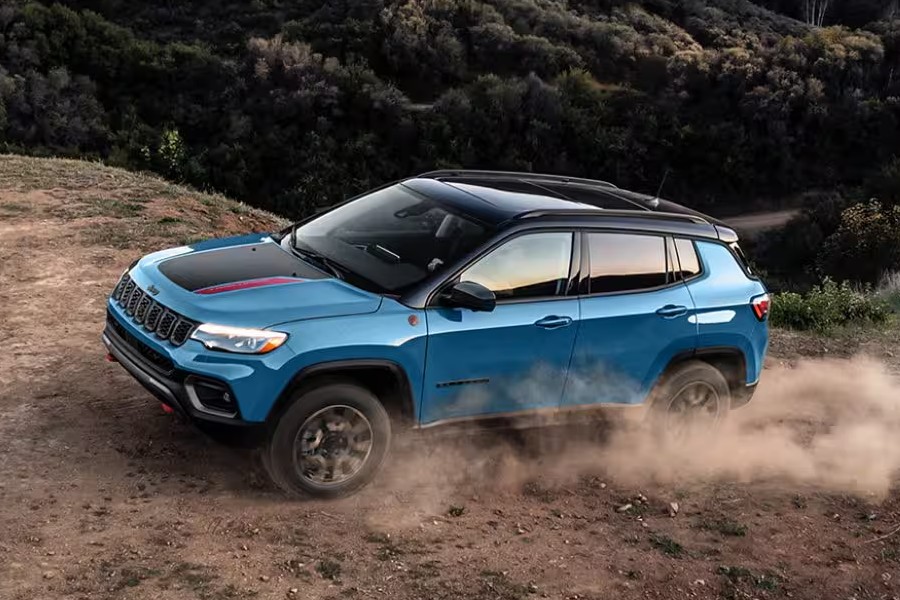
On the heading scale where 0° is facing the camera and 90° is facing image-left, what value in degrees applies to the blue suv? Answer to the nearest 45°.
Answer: approximately 45°

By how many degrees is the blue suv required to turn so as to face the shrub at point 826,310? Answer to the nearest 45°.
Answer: approximately 180°

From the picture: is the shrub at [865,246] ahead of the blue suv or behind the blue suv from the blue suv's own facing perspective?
behind

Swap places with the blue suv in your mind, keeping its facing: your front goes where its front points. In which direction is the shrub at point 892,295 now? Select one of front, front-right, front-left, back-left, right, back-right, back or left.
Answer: back
